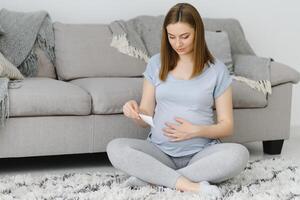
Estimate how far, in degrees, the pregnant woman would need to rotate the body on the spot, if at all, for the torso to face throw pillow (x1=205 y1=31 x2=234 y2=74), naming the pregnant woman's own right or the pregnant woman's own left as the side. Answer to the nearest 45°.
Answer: approximately 180°

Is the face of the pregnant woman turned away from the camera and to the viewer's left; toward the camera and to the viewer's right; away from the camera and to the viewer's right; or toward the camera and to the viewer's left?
toward the camera and to the viewer's left

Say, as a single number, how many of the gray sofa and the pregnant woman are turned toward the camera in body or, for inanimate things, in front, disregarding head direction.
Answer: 2

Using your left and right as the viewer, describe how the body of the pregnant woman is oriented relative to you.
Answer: facing the viewer

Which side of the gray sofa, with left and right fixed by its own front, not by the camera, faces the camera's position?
front

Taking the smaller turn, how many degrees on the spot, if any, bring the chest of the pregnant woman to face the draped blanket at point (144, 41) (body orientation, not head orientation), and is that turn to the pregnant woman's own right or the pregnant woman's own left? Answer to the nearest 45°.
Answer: approximately 180°
